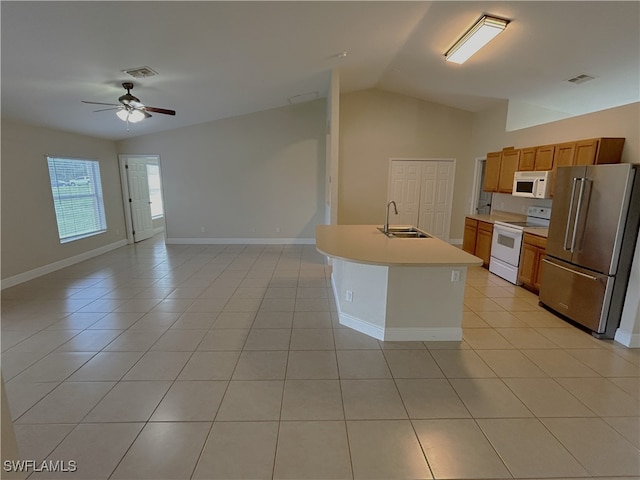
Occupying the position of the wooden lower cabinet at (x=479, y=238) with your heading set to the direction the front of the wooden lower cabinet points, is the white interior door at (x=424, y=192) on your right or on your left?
on your right

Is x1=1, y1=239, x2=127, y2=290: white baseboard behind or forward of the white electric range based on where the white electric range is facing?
forward

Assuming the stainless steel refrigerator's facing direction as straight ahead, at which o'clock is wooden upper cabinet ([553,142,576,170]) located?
The wooden upper cabinet is roughly at 4 o'clock from the stainless steel refrigerator.

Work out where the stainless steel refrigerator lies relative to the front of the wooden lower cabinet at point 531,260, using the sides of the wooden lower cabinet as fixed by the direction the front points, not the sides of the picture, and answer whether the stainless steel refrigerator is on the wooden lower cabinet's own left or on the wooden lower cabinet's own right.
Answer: on the wooden lower cabinet's own left

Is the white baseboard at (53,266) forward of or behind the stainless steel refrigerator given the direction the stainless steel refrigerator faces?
forward

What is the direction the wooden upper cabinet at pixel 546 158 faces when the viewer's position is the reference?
facing the viewer and to the left of the viewer

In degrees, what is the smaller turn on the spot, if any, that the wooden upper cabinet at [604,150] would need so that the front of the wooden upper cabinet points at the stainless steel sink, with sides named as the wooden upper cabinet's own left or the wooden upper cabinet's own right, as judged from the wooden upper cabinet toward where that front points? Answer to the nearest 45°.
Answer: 0° — it already faces it

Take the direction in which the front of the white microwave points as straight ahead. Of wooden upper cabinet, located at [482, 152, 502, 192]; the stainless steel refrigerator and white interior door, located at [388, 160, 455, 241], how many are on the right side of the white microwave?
2

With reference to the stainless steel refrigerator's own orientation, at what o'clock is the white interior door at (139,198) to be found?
The white interior door is roughly at 1 o'clock from the stainless steel refrigerator.

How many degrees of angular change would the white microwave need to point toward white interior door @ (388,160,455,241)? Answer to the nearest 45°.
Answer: approximately 90° to its right

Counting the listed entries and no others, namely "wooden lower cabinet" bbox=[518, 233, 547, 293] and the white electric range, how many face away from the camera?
0

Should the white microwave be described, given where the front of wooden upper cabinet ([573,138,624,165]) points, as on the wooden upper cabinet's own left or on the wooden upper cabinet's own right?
on the wooden upper cabinet's own right
